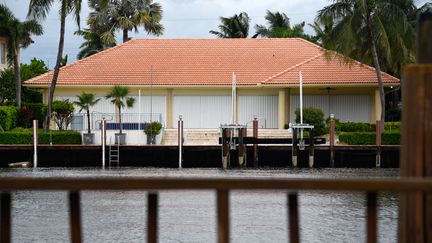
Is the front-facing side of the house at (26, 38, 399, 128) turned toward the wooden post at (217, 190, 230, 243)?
yes

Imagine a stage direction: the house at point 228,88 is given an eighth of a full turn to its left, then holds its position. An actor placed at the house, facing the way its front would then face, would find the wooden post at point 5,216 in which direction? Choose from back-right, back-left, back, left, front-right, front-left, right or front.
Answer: front-right

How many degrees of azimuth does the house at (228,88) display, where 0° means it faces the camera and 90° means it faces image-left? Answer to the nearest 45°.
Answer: approximately 0°

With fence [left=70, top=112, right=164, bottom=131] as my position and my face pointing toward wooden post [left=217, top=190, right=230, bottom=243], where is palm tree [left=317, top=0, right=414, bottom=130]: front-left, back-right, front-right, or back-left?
front-left

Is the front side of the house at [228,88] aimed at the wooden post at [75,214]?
yes

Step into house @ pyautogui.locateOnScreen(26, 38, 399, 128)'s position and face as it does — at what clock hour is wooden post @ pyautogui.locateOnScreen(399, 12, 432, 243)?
The wooden post is roughly at 12 o'clock from the house.

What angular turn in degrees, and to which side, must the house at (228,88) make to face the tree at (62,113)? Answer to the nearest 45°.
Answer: approximately 90° to its right

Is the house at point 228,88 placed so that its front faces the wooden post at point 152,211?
yes

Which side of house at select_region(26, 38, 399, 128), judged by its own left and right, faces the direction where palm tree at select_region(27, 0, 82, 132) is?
right

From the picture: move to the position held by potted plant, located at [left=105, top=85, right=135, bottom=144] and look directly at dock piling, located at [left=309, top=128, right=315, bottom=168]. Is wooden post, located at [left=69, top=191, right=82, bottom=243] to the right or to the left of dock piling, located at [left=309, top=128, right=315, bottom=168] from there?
right

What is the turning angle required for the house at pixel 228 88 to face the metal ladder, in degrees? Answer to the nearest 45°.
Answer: approximately 45° to its right

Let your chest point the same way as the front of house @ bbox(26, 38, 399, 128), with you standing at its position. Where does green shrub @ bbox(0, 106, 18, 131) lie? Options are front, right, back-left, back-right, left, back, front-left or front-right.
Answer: right

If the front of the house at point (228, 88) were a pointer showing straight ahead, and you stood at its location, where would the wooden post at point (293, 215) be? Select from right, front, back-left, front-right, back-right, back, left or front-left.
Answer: front

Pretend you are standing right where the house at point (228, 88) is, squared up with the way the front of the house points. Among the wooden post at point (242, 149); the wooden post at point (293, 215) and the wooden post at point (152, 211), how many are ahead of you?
3
